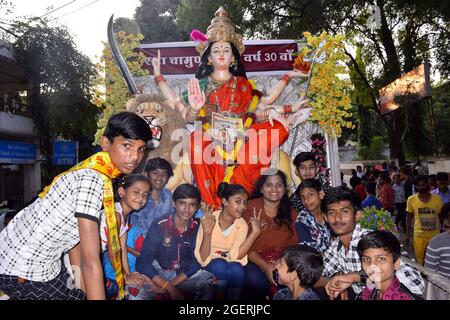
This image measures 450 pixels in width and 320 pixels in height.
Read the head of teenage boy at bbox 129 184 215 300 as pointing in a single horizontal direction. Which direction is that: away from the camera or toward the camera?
toward the camera

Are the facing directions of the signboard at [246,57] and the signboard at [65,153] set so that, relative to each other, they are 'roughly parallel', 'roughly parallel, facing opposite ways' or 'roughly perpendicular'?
roughly parallel

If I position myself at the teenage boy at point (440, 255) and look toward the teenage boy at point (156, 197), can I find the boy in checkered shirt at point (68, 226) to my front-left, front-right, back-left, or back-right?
front-left

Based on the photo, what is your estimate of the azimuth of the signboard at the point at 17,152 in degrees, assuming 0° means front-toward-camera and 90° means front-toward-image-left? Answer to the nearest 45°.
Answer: approximately 0°

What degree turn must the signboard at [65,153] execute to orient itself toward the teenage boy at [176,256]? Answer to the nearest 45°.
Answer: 0° — it already faces them

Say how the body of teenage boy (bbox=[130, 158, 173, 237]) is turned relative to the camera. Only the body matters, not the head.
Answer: toward the camera

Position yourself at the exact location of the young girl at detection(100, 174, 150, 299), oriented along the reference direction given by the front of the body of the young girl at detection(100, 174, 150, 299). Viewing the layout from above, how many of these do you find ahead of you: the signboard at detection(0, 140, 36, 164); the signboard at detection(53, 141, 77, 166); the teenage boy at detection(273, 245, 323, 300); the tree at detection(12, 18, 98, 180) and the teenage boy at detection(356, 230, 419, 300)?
2

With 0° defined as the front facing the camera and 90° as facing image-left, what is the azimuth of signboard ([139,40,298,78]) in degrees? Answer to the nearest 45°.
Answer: approximately 0°

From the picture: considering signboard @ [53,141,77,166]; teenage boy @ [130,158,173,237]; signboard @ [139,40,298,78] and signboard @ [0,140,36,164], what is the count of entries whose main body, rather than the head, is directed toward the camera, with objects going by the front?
4

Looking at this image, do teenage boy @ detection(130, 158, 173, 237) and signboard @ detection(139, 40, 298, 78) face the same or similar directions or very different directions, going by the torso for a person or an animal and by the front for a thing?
same or similar directions

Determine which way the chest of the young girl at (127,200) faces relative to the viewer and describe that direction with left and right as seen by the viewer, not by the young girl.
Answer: facing the viewer and to the right of the viewer
